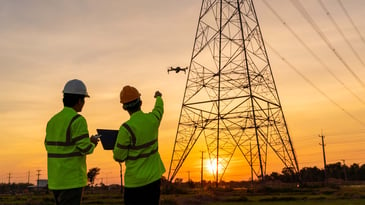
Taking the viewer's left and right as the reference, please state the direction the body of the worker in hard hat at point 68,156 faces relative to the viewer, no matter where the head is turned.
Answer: facing away from the viewer and to the right of the viewer

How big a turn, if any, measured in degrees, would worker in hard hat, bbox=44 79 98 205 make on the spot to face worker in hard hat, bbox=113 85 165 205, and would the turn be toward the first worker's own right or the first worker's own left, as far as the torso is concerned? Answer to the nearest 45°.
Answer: approximately 45° to the first worker's own right
